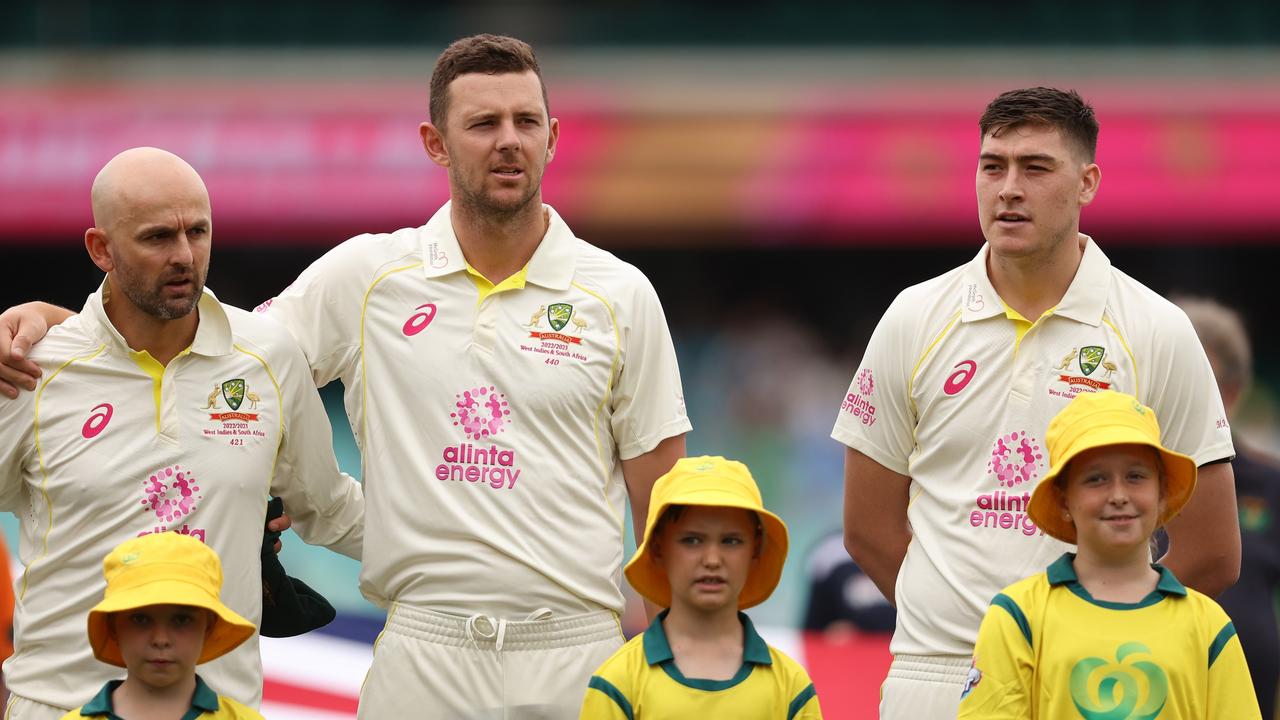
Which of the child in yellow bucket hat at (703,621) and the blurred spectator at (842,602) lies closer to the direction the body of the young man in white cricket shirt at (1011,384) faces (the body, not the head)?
the child in yellow bucket hat

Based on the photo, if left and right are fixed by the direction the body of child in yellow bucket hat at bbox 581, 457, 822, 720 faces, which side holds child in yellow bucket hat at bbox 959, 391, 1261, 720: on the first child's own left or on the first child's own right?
on the first child's own left

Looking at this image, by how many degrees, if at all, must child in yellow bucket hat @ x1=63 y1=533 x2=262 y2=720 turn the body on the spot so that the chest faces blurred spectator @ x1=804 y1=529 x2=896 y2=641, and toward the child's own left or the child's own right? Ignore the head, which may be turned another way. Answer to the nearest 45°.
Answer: approximately 135° to the child's own left

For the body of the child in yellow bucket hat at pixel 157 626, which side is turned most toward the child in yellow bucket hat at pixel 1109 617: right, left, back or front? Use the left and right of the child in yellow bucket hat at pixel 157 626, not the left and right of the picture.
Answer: left

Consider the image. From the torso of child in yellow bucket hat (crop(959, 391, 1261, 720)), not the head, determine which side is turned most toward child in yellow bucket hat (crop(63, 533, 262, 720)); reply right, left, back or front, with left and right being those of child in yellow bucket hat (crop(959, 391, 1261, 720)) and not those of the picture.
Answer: right

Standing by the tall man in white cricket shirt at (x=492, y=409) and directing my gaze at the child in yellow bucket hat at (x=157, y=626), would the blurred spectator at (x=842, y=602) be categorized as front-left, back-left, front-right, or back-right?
back-right

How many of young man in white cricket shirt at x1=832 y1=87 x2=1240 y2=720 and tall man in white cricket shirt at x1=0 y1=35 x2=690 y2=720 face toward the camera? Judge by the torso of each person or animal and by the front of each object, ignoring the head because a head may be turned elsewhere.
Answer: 2

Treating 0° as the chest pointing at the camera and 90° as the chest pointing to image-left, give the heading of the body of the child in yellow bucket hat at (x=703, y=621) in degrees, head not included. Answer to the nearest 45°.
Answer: approximately 0°
